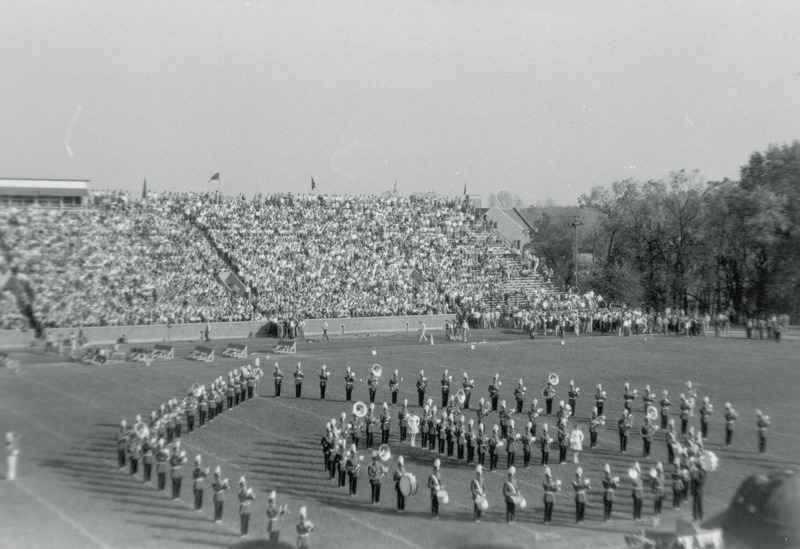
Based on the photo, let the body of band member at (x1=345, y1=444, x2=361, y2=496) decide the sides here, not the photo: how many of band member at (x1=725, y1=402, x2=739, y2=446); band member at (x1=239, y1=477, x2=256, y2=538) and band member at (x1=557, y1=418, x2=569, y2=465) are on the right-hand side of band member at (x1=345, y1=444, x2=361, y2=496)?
1

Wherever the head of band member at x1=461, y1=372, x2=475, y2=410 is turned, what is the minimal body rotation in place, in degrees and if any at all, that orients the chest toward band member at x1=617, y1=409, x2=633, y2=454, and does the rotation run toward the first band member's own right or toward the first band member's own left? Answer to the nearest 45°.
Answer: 0° — they already face them

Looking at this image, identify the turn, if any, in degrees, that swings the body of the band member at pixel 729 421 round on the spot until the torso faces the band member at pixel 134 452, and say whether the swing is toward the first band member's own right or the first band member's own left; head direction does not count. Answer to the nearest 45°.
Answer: approximately 45° to the first band member's own right

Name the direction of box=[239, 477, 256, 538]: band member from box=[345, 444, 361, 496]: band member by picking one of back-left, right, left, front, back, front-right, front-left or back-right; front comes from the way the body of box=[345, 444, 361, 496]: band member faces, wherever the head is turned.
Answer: right

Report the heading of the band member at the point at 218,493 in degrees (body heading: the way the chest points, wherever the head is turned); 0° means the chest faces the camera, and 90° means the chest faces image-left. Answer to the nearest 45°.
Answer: approximately 315°

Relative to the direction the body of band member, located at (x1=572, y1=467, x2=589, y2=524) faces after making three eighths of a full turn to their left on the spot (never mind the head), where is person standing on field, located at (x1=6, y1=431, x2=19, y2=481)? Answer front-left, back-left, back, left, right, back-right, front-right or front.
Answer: left

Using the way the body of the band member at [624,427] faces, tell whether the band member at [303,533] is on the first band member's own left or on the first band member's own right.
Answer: on the first band member's own right

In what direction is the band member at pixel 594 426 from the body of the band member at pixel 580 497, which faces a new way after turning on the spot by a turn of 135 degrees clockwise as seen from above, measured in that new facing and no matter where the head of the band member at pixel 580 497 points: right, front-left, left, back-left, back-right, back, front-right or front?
right
